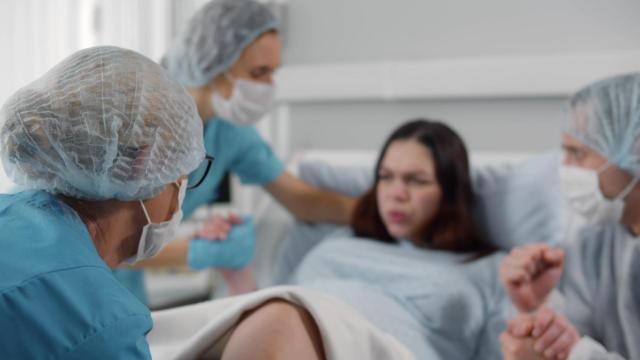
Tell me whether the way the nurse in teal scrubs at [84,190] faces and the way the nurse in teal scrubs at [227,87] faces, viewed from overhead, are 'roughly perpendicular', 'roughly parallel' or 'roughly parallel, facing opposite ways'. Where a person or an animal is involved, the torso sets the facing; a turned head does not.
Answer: roughly perpendicular

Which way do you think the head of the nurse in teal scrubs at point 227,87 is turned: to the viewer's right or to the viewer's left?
to the viewer's right

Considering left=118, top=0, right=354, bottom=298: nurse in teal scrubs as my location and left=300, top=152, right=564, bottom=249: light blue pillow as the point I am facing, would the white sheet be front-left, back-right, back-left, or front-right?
front-right

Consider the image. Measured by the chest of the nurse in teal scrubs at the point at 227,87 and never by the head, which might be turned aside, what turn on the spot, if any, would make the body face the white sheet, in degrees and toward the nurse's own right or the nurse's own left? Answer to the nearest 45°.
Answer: approximately 45° to the nurse's own right

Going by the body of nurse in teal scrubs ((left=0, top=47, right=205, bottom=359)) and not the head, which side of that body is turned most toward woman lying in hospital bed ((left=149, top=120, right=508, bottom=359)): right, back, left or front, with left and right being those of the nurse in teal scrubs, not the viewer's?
front

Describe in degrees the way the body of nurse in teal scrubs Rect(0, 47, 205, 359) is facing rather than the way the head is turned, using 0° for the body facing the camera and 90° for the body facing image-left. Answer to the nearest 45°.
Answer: approximately 225°

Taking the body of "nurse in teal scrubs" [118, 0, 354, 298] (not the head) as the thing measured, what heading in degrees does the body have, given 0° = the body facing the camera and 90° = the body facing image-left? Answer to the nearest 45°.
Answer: approximately 315°

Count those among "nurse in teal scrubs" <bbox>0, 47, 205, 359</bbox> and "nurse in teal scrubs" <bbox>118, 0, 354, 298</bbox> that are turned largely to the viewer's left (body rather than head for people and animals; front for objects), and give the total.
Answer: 0

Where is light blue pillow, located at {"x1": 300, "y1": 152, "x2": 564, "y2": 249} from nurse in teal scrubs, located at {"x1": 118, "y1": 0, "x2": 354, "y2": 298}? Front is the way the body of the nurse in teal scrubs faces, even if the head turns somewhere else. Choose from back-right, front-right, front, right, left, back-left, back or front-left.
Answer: front-left

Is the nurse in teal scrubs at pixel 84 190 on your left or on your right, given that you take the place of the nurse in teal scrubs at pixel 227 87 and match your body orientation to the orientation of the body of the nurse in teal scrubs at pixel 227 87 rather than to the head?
on your right

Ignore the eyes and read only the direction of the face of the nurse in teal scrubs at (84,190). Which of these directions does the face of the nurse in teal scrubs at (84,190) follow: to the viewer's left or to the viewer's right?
to the viewer's right

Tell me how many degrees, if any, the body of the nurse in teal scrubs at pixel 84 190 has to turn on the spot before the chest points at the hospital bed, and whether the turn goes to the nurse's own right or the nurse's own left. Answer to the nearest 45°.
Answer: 0° — they already face it
